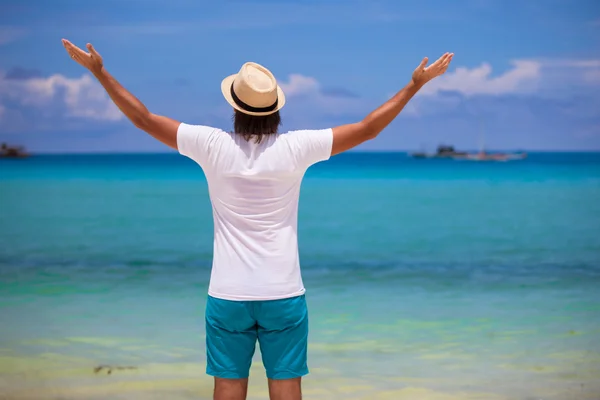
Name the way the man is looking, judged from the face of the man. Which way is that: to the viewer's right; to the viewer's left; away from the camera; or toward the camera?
away from the camera

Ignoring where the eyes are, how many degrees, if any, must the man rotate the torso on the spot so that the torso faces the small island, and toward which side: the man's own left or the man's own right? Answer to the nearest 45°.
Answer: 0° — they already face it

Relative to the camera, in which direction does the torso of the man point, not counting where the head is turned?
away from the camera
